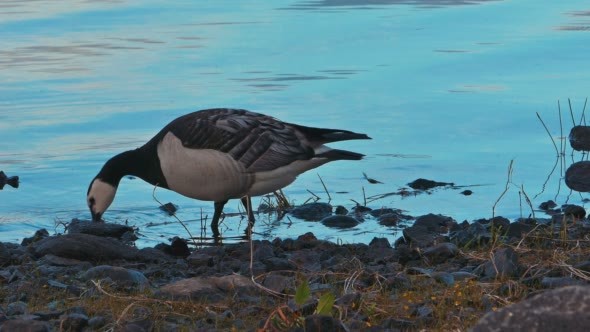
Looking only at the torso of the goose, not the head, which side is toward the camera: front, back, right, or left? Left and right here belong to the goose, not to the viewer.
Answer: left

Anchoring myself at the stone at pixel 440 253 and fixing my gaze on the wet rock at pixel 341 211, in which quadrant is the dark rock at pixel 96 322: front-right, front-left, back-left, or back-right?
back-left

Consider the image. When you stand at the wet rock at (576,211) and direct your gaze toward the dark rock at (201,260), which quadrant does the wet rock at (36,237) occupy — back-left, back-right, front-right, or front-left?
front-right

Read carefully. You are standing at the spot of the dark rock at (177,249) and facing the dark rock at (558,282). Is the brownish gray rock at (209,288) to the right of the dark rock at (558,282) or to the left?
right

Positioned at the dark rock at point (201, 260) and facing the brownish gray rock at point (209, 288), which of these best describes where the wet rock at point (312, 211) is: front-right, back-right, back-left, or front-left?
back-left
